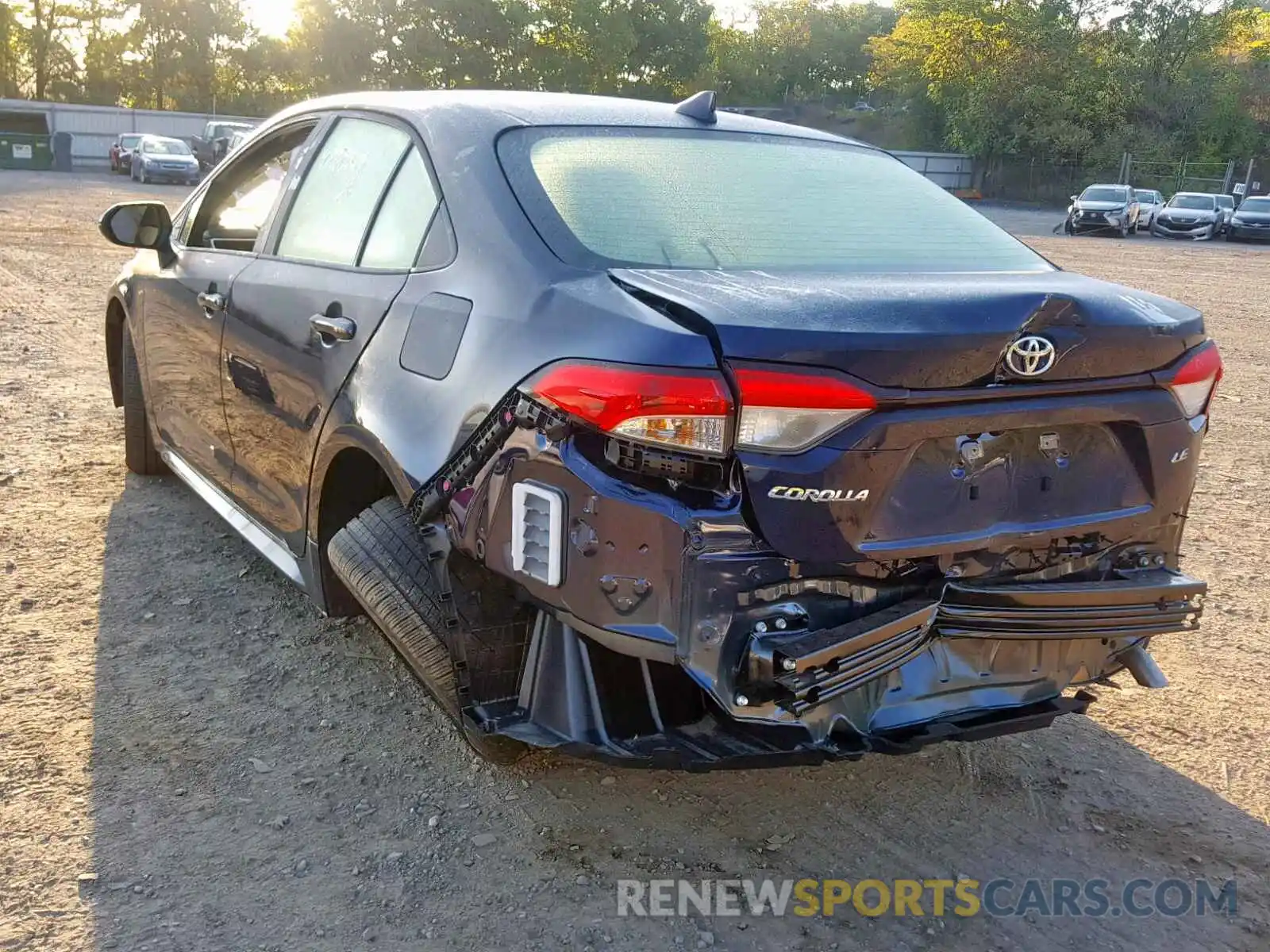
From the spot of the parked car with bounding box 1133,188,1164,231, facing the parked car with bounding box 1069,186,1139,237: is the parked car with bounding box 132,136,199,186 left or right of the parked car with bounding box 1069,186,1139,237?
right

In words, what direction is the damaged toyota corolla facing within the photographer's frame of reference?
facing away from the viewer and to the left of the viewer

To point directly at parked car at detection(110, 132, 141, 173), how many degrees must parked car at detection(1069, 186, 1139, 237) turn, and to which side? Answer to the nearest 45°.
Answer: approximately 45° to its right

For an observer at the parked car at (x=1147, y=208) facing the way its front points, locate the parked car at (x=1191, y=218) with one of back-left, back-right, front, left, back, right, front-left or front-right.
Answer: left

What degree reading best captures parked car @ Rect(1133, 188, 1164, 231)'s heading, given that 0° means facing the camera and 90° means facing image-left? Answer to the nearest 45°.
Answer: approximately 45°

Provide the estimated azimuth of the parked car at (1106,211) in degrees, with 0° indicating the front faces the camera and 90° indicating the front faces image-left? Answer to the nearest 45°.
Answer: approximately 45°

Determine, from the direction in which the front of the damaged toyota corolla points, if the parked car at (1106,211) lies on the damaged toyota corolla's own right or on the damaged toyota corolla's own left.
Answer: on the damaged toyota corolla's own right
